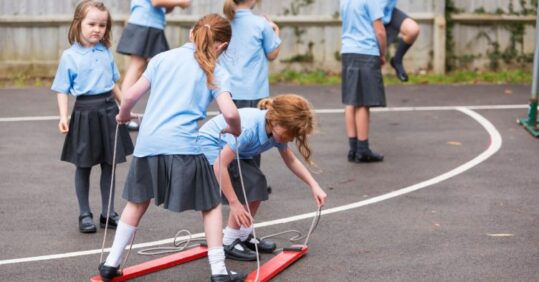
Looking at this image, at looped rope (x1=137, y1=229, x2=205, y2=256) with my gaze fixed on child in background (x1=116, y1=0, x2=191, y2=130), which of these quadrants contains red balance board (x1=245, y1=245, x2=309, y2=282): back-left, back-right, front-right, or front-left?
back-right

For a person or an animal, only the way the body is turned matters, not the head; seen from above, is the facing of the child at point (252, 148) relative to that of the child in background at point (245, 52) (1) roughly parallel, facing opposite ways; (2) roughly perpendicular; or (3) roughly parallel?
roughly perpendicular

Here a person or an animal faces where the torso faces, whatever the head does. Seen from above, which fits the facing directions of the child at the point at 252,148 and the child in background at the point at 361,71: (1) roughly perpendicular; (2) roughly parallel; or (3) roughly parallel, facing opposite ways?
roughly perpendicular

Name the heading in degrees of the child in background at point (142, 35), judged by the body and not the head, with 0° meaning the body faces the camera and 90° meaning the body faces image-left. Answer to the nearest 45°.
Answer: approximately 270°

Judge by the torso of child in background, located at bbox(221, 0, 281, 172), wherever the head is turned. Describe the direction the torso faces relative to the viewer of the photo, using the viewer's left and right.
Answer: facing away from the viewer and to the right of the viewer

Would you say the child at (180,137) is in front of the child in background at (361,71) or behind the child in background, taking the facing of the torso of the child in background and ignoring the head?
behind

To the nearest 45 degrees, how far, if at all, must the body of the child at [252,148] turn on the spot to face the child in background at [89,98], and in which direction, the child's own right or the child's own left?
approximately 180°

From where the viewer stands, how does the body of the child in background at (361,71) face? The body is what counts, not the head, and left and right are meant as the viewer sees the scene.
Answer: facing away from the viewer and to the right of the viewer

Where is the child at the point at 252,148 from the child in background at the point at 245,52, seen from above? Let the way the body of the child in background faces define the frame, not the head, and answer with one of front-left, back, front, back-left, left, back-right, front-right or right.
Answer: back-right
